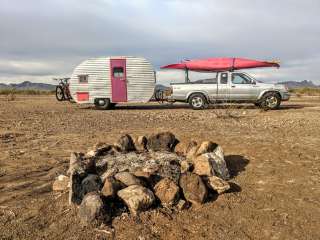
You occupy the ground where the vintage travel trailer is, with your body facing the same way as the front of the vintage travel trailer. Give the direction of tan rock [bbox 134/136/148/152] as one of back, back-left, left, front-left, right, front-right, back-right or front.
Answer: right

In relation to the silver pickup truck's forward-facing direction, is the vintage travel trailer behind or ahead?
behind

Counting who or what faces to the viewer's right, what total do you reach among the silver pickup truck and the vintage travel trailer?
2

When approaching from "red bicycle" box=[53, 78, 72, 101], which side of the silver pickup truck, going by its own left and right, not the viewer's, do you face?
back

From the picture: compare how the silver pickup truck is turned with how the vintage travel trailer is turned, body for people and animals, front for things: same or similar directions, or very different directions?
same or similar directions

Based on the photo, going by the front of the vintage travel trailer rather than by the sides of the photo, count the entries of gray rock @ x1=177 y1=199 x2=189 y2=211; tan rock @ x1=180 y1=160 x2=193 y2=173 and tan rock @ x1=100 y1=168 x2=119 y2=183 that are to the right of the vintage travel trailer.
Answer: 3

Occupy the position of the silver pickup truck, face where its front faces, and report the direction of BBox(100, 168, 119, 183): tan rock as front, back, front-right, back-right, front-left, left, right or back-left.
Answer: right

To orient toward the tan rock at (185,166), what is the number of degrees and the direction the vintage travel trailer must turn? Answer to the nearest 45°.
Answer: approximately 90° to its right

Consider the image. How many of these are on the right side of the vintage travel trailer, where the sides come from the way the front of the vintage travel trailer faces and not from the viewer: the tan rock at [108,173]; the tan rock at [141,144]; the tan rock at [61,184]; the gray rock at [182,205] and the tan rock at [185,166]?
5

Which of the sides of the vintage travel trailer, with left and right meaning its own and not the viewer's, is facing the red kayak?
front

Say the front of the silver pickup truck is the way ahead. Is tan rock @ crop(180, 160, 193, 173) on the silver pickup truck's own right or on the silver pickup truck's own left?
on the silver pickup truck's own right

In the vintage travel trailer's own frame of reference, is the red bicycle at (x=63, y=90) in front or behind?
behind

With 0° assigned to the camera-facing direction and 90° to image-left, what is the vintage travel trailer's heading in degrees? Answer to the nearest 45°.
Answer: approximately 270°

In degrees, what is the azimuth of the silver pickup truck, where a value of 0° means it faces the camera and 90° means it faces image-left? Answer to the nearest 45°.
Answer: approximately 270°

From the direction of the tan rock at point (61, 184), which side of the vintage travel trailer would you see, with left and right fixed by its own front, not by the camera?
right
